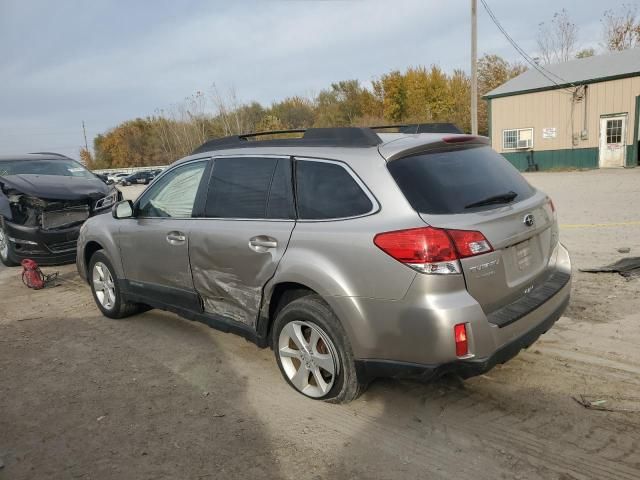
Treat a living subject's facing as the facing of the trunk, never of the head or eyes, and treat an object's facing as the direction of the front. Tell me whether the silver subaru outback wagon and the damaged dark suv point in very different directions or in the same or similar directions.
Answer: very different directions

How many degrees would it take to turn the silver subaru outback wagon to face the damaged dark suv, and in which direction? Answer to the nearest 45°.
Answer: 0° — it already faces it

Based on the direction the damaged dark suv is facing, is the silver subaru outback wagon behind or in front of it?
in front

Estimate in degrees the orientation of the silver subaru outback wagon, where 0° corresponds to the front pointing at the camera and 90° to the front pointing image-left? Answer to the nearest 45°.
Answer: approximately 135°

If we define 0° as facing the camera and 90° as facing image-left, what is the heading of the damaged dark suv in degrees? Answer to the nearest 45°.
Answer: approximately 315°
